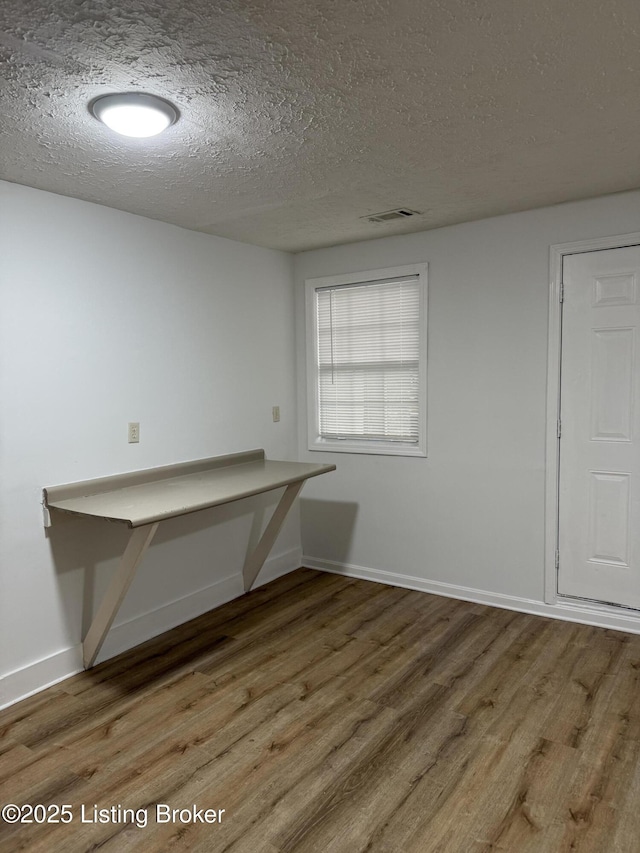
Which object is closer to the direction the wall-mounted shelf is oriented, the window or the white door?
the white door

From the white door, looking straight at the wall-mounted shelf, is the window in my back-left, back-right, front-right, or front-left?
front-right

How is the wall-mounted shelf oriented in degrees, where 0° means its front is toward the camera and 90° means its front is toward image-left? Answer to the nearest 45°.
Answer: approximately 315°

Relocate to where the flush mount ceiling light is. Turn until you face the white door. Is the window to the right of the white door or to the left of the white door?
left

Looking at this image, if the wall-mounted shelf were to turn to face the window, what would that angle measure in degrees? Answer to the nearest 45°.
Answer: approximately 90° to its left

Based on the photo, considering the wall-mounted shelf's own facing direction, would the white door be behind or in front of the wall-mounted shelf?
in front
